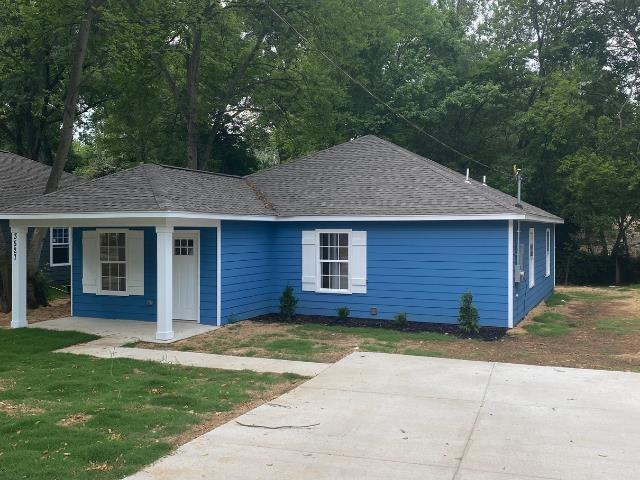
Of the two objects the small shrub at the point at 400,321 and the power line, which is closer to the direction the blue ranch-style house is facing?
the small shrub

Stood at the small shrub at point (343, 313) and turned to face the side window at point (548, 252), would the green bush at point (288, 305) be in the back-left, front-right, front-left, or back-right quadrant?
back-left

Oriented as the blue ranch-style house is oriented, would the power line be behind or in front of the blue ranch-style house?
behind

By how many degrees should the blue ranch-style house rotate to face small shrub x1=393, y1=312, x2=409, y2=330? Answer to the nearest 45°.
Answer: approximately 90° to its left

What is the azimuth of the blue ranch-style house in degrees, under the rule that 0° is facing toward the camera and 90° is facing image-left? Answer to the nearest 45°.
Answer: approximately 0°
